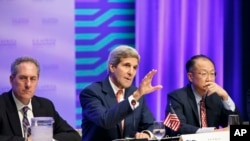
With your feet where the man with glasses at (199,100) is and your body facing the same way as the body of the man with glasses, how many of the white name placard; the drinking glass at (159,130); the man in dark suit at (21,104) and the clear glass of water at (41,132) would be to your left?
0

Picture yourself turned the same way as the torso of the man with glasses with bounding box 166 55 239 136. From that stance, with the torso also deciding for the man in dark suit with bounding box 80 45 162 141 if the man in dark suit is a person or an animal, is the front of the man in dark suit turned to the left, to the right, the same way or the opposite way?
the same way

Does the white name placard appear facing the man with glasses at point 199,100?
no

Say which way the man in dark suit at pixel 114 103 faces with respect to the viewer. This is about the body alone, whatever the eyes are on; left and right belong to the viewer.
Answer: facing the viewer and to the right of the viewer

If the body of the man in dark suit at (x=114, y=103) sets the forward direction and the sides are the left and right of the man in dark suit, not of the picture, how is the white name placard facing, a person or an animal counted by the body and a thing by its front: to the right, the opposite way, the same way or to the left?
the same way

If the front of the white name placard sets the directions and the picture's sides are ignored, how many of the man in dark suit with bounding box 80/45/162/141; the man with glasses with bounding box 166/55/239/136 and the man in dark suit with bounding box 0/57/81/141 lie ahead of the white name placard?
0

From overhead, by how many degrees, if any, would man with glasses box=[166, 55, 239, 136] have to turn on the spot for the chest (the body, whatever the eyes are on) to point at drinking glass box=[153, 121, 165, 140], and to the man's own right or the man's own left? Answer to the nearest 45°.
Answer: approximately 45° to the man's own right

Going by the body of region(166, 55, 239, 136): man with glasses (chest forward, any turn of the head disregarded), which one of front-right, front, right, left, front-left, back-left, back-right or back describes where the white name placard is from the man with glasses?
front-right

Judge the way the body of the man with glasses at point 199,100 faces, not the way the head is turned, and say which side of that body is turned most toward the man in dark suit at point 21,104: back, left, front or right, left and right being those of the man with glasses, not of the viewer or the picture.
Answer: right

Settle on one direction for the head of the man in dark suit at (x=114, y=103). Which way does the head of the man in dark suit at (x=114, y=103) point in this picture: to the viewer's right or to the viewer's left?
to the viewer's right

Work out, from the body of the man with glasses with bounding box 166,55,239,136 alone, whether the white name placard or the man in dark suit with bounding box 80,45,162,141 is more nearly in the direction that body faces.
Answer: the white name placard

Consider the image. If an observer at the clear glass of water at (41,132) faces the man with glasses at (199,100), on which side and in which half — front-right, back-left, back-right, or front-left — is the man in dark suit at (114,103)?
front-left

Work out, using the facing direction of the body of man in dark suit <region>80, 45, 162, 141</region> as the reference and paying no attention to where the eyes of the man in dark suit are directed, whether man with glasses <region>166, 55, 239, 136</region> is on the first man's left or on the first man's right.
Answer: on the first man's left

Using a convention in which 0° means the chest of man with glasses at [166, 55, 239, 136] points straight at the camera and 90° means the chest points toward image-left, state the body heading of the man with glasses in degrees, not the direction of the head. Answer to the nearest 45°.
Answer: approximately 315°

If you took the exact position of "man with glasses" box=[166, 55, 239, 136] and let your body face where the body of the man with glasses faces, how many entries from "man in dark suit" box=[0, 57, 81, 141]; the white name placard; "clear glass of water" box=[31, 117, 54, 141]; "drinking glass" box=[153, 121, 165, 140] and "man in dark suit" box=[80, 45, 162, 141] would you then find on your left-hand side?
0

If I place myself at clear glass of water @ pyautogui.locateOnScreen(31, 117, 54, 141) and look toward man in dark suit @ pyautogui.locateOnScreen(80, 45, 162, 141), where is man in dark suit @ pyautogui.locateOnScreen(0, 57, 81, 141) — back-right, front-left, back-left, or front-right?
front-left

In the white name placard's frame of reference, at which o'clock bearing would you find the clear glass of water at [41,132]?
The clear glass of water is roughly at 4 o'clock from the white name placard.
